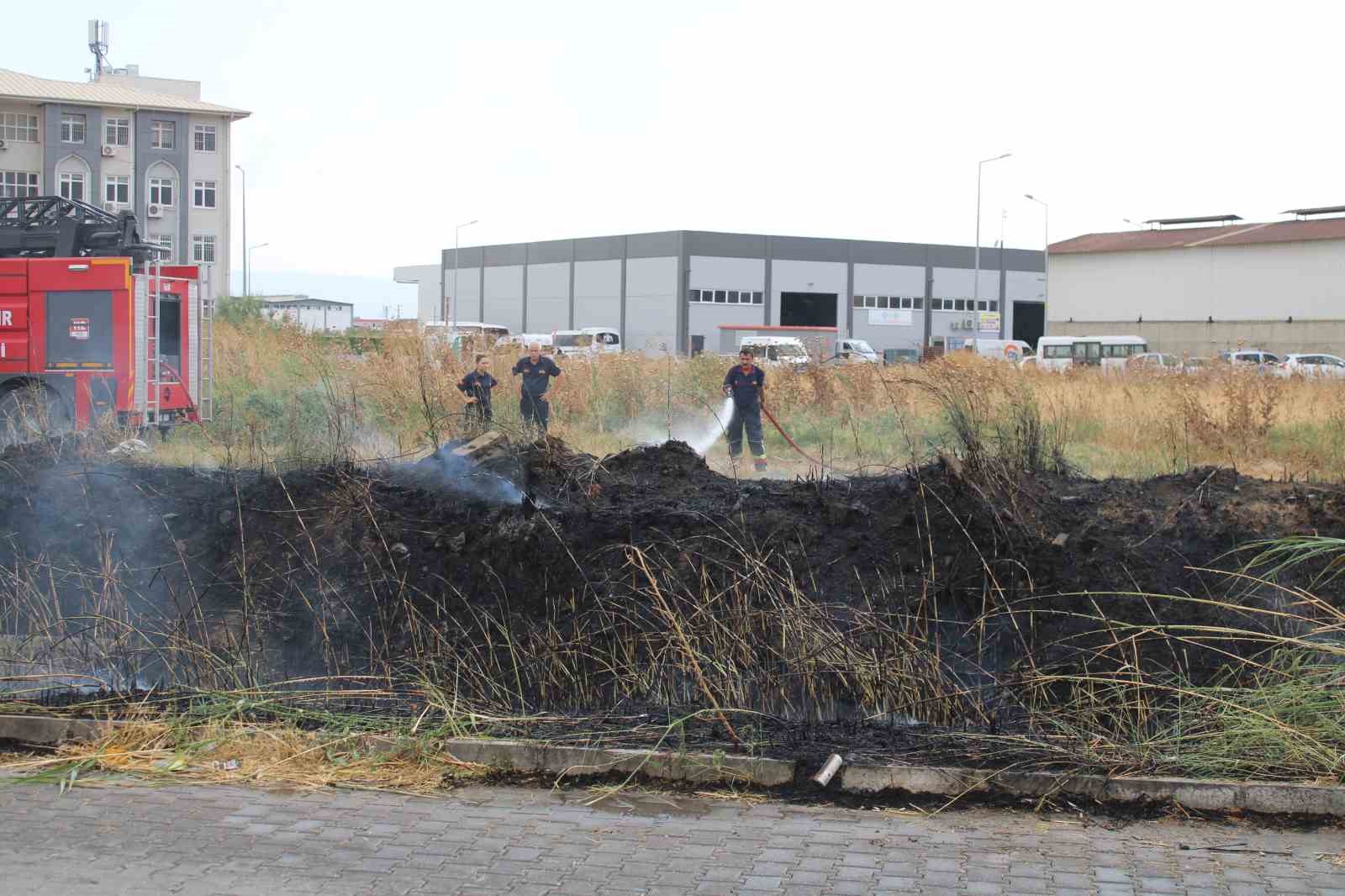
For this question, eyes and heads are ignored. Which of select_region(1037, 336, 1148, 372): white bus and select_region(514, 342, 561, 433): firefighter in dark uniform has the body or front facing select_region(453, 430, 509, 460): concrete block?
the firefighter in dark uniform

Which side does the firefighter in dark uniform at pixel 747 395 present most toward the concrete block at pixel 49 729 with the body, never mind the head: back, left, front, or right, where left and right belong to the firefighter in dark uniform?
front

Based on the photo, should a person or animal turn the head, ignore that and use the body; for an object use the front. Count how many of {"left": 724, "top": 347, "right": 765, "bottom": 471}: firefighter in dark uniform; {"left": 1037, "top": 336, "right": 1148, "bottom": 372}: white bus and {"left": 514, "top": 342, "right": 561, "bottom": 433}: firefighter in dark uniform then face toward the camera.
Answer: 2

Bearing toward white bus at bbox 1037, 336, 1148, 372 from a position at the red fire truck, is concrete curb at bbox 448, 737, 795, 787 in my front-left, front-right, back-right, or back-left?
back-right

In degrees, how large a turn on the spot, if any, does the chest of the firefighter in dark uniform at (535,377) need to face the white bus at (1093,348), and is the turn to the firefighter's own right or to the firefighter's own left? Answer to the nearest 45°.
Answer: approximately 135° to the firefighter's own left

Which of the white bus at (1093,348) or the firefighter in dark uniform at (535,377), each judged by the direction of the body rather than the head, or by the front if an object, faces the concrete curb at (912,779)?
the firefighter in dark uniform

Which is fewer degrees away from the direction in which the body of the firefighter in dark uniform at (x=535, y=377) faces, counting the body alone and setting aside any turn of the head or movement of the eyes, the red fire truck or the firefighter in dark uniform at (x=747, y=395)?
the firefighter in dark uniform

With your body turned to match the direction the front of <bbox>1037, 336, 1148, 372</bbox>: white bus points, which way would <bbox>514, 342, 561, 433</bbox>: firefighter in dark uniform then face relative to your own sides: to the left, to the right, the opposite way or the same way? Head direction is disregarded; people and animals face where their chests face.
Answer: to the right
